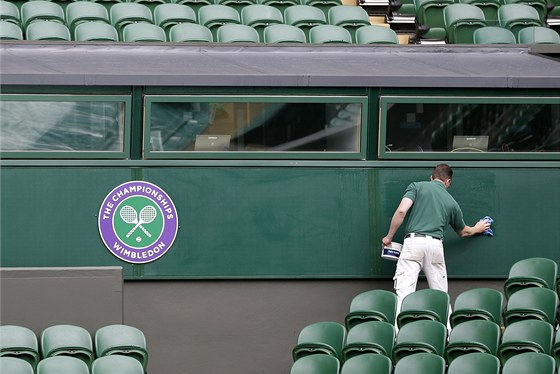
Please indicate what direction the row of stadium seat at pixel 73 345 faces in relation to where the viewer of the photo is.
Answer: facing the viewer

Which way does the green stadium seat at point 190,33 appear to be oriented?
toward the camera

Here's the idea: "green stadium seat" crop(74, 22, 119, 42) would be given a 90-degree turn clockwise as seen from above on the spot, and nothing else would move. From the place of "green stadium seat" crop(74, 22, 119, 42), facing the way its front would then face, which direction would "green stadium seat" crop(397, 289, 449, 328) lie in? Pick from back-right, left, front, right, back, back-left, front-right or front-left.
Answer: back-left

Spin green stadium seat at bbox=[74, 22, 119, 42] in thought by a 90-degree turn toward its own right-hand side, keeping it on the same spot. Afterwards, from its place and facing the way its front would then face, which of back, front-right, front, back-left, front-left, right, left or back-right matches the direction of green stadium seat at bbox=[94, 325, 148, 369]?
left

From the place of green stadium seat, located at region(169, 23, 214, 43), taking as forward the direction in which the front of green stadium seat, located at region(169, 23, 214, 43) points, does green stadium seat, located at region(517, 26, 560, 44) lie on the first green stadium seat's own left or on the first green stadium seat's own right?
on the first green stadium seat's own left

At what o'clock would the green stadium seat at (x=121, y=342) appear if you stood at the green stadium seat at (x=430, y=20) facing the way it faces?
the green stadium seat at (x=121, y=342) is roughly at 1 o'clock from the green stadium seat at (x=430, y=20).

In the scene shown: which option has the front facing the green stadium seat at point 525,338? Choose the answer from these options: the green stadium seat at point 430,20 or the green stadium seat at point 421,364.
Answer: the green stadium seat at point 430,20

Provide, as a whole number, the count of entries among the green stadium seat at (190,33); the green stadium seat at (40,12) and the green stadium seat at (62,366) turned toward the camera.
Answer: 3

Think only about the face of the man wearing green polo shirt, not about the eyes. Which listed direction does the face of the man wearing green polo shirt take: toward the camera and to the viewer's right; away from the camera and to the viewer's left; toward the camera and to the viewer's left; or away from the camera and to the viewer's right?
away from the camera and to the viewer's right

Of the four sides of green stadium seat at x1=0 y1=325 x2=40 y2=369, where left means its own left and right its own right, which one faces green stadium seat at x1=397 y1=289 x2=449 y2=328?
left

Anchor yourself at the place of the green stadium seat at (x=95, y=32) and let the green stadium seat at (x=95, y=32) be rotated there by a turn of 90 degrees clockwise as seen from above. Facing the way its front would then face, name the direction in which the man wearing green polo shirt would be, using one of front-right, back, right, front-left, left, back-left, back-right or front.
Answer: back-left

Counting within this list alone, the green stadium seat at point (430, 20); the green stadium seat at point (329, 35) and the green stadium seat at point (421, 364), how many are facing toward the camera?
3

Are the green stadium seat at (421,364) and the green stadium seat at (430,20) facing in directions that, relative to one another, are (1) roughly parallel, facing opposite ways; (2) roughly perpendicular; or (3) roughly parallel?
roughly parallel

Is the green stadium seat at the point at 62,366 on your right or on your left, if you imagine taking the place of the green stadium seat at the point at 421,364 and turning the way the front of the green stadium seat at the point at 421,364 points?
on your right

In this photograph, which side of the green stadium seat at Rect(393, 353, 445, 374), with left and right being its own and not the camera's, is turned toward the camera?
front

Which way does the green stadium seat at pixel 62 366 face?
toward the camera

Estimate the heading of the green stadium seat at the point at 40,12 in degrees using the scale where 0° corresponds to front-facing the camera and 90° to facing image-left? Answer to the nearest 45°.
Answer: approximately 0°
